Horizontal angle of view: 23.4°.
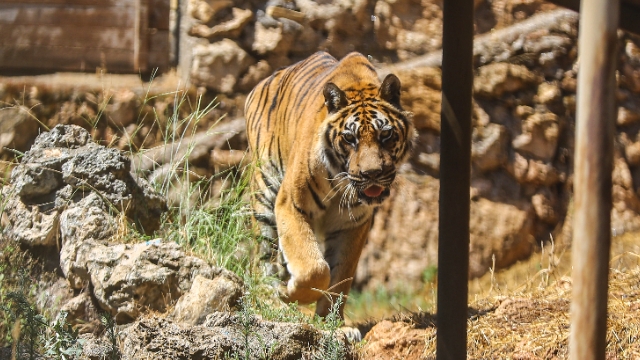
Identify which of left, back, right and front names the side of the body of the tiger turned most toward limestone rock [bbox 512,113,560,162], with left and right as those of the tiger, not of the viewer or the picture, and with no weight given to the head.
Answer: left

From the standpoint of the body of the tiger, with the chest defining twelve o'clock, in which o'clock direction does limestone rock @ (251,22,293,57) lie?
The limestone rock is roughly at 7 o'clock from the tiger.

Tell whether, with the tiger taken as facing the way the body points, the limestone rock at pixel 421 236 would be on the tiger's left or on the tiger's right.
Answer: on the tiger's left

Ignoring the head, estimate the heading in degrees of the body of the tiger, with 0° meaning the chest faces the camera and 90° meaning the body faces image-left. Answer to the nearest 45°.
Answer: approximately 315°

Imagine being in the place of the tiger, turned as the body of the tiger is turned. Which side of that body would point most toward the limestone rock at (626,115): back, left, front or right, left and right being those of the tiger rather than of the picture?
left

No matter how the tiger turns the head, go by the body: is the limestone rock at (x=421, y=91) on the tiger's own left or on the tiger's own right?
on the tiger's own left

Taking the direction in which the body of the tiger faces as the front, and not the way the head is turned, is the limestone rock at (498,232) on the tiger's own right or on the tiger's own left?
on the tiger's own left
